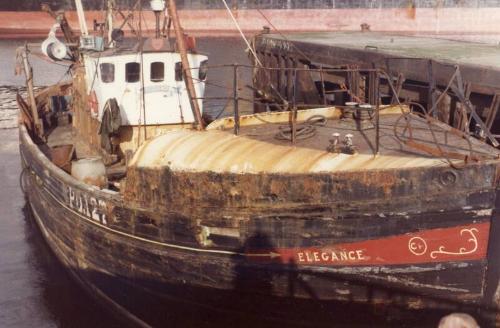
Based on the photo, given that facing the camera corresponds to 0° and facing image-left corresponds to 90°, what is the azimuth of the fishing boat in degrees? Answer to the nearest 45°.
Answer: approximately 315°
